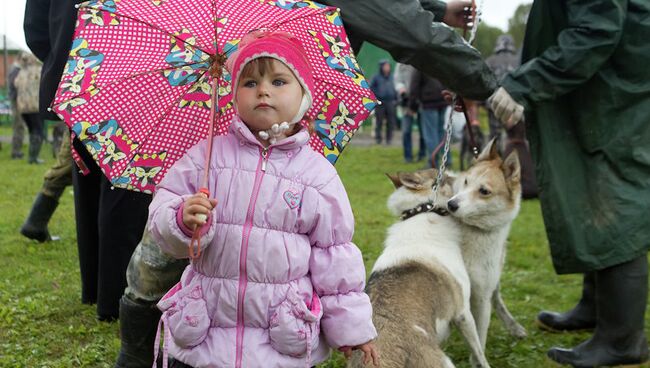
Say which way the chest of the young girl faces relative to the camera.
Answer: toward the camera

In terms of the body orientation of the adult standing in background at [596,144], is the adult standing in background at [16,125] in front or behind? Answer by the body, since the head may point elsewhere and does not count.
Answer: in front

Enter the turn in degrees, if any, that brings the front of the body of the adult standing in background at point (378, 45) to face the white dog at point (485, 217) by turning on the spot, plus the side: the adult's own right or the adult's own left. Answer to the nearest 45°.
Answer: approximately 45° to the adult's own left

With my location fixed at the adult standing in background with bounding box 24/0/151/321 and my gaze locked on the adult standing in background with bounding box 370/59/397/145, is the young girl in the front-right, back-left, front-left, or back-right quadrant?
back-right

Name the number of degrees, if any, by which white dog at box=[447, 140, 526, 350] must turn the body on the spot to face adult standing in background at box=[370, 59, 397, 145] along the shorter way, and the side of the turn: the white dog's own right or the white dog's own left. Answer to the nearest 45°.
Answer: approximately 135° to the white dog's own right

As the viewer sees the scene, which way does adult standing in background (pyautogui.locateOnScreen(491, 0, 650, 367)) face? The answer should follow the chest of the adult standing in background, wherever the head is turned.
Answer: to the viewer's left

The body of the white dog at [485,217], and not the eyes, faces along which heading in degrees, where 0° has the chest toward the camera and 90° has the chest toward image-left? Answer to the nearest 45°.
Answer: approximately 45°
